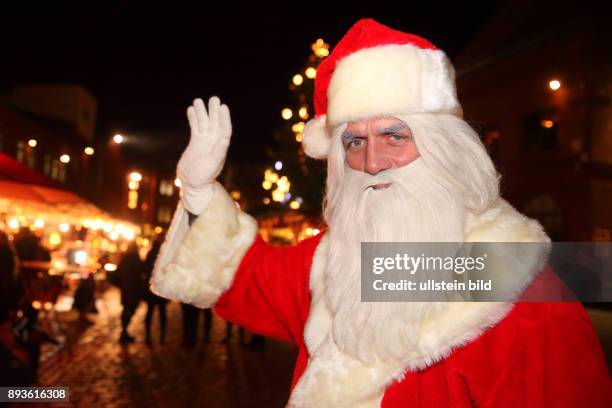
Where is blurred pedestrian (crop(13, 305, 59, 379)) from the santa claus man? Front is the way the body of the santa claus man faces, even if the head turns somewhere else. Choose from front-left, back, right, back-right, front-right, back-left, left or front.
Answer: right

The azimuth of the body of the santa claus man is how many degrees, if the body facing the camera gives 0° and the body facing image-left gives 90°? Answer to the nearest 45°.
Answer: approximately 45°

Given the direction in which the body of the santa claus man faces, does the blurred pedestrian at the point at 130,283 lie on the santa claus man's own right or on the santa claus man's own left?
on the santa claus man's own right

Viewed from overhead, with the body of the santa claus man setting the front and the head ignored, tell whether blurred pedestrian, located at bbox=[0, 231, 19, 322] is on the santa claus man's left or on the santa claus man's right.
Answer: on the santa claus man's right

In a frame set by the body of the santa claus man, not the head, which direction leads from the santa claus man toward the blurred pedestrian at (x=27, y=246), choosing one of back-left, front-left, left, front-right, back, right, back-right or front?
right
